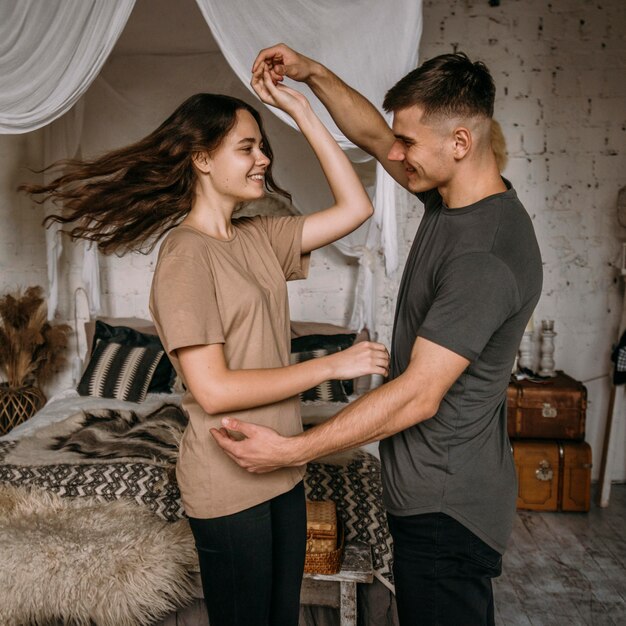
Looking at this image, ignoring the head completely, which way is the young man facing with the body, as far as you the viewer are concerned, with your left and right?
facing to the left of the viewer

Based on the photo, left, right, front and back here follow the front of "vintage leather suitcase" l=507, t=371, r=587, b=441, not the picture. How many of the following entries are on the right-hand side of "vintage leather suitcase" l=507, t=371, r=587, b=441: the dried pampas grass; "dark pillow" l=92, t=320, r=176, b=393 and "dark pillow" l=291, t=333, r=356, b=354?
3

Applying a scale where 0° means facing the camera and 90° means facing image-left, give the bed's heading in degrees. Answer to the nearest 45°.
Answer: approximately 0°

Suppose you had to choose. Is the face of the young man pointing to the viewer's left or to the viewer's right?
to the viewer's left

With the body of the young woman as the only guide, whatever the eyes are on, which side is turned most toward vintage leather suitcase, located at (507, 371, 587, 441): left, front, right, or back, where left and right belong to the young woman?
left

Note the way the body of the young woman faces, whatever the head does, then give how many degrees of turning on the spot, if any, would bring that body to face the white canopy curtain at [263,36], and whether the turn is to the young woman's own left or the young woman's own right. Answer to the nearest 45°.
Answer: approximately 135° to the young woman's own left

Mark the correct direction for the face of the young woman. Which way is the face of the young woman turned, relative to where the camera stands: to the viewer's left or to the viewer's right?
to the viewer's right

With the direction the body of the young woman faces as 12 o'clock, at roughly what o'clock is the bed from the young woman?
The bed is roughly at 7 o'clock from the young woman.
